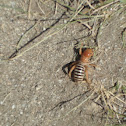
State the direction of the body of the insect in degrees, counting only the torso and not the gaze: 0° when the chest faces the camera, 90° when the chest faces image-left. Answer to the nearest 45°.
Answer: approximately 225°
